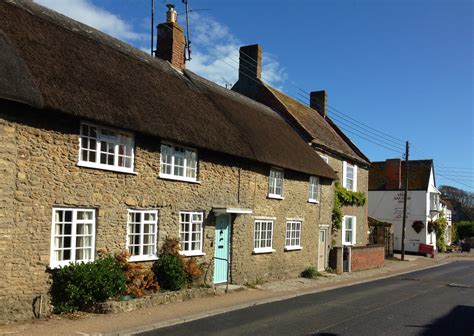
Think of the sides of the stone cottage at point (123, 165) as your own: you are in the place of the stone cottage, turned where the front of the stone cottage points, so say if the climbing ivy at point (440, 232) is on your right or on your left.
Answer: on your left

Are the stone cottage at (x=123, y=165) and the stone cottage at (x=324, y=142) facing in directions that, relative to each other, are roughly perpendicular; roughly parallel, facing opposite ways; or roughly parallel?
roughly parallel

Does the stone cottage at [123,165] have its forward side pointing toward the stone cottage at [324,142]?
no

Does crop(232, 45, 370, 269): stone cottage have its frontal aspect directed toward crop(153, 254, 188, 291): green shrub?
no

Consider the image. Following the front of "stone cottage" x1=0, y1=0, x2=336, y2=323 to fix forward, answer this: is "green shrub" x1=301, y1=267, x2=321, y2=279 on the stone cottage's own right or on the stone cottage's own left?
on the stone cottage's own left

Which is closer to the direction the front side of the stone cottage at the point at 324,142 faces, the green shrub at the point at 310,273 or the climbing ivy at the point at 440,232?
the green shrub

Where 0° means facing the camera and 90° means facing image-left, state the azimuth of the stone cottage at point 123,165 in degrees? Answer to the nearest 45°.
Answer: approximately 315°

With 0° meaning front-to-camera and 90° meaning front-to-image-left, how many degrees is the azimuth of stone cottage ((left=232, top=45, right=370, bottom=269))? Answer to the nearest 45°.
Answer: approximately 315°

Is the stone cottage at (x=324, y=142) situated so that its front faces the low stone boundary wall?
no

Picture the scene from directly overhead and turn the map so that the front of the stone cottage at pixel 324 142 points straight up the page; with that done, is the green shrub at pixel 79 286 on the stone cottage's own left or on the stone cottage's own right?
on the stone cottage's own right

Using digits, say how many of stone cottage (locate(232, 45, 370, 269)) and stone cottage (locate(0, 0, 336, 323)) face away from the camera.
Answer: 0
